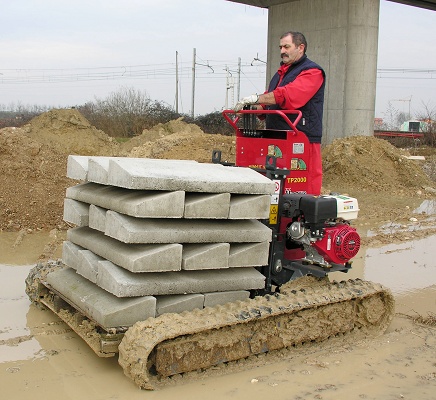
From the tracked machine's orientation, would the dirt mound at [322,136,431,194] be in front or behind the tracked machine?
behind

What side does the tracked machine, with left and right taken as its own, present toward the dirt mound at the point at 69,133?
right

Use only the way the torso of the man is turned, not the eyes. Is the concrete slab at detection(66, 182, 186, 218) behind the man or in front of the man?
in front

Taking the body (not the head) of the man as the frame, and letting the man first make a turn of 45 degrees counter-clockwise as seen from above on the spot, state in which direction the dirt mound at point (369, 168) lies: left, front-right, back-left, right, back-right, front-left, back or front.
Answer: back

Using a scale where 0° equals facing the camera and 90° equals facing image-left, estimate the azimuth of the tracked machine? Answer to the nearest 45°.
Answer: approximately 45°

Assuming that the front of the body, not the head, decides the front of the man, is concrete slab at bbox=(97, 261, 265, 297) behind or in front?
in front

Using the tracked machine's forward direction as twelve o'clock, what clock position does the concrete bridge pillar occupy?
The concrete bridge pillar is roughly at 5 o'clock from the tracked machine.

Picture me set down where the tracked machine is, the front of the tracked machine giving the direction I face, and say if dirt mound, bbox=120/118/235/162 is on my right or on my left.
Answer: on my right

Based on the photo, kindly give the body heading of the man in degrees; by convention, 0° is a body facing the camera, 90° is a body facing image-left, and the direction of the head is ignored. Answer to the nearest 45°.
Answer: approximately 45°
